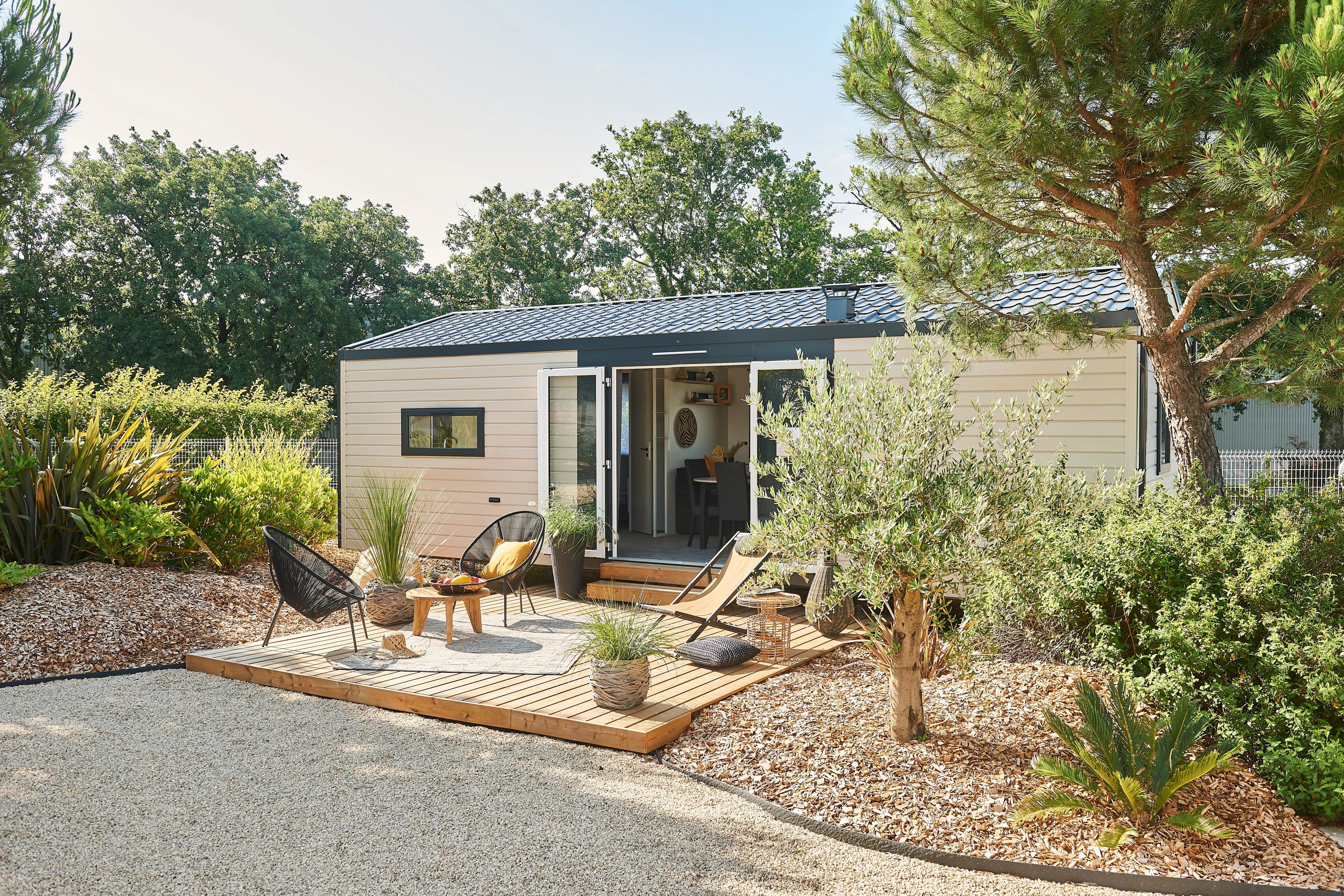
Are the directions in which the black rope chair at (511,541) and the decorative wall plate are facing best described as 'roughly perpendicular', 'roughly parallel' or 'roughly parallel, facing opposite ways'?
roughly parallel

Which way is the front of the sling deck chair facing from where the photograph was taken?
facing the viewer and to the left of the viewer

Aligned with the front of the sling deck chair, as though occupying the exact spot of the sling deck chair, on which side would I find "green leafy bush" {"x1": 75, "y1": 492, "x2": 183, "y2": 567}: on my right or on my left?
on my right

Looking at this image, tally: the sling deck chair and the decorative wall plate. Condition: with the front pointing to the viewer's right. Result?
0

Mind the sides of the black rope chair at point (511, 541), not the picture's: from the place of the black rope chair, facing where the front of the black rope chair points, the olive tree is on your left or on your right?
on your left

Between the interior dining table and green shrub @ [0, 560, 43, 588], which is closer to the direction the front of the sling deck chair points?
the green shrub

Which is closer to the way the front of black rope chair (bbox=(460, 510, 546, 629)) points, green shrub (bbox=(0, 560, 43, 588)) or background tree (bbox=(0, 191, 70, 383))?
the green shrub

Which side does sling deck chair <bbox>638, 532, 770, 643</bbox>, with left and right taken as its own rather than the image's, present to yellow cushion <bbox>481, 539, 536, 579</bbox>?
right

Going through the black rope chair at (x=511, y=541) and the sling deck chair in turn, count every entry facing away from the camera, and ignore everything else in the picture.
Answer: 0

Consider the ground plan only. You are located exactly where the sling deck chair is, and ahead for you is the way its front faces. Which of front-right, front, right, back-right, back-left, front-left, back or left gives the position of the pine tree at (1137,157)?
back

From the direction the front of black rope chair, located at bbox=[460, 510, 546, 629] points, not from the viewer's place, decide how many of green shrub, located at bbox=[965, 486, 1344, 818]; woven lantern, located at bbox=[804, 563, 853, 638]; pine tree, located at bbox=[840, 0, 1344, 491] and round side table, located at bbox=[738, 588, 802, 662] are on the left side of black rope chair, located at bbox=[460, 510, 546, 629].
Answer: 4

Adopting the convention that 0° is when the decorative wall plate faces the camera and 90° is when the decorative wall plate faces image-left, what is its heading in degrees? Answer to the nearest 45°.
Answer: approximately 45°

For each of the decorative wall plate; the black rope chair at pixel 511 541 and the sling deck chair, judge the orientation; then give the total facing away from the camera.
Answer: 0

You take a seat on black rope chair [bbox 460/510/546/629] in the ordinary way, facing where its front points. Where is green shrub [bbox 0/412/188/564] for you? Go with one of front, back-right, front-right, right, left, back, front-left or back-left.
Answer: front-right

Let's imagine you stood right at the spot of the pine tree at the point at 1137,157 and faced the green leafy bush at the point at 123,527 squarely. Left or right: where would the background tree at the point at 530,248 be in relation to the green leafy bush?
right

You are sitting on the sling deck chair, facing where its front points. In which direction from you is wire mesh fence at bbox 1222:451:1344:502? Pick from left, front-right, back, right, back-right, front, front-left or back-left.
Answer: back
